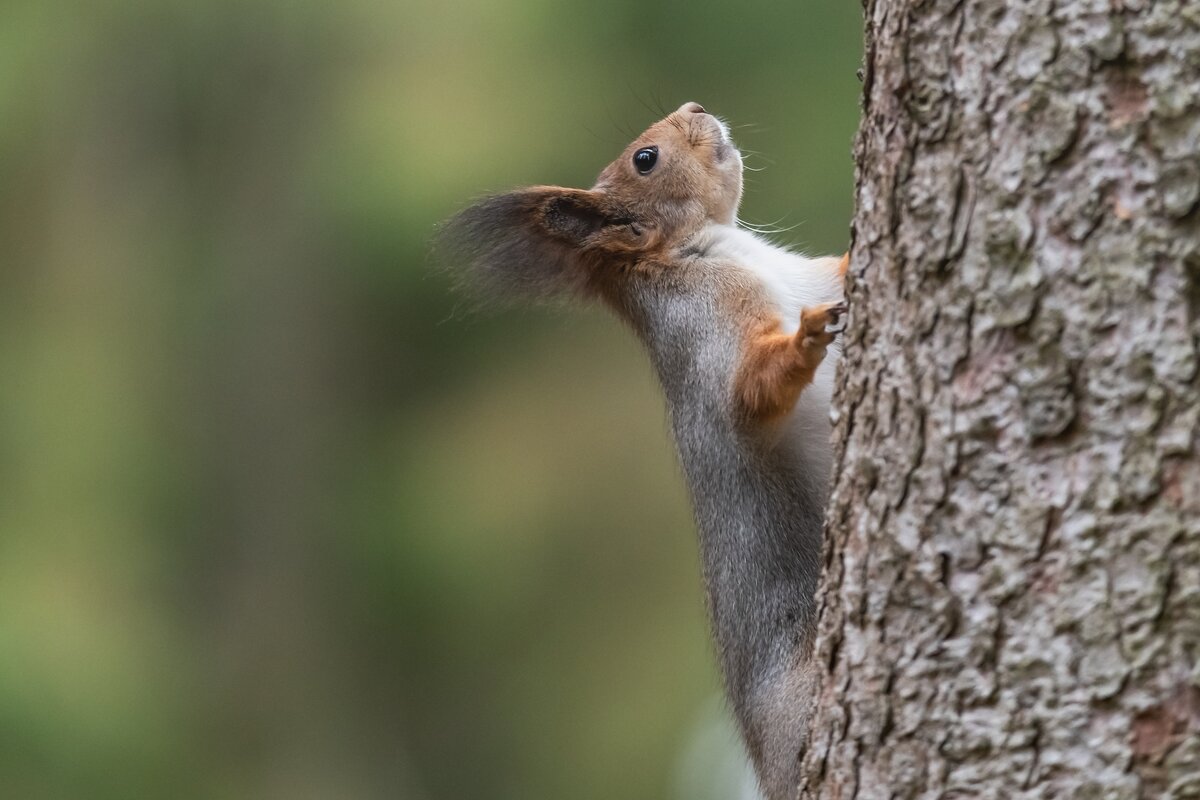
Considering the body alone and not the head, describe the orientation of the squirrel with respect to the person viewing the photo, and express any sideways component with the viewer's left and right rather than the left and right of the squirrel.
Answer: facing to the right of the viewer
